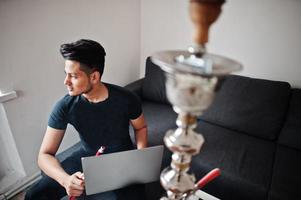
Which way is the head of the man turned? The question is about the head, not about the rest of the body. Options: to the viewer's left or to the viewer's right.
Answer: to the viewer's left

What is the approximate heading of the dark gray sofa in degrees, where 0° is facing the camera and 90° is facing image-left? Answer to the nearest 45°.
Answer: approximately 45°

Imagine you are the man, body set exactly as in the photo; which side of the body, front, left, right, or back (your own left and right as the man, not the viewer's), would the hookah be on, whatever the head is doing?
front

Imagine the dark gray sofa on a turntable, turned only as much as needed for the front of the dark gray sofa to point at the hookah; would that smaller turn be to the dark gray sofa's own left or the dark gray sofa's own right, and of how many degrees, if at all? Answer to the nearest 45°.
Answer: approximately 45° to the dark gray sofa's own left

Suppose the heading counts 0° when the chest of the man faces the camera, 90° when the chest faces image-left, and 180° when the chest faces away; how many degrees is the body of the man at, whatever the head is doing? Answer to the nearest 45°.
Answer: approximately 0°
